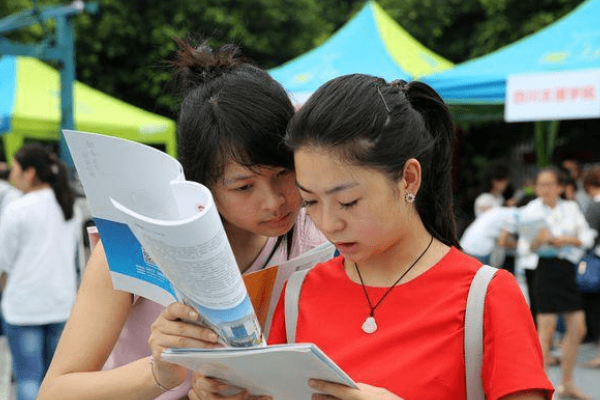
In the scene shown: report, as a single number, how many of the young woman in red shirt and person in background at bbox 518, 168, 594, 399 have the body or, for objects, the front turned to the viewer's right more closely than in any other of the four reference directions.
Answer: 0

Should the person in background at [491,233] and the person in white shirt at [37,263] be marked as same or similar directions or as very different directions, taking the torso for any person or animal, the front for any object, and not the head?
very different directions

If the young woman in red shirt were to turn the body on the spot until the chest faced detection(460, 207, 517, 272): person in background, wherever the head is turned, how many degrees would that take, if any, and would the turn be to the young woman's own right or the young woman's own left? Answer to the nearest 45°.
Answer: approximately 135° to the young woman's own right

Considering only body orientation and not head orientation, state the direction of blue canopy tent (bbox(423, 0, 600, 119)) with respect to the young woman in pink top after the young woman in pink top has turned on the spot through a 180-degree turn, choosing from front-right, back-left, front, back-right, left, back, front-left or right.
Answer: right

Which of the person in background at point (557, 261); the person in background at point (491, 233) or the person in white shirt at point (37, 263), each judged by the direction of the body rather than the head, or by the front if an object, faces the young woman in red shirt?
the person in background at point (557, 261)

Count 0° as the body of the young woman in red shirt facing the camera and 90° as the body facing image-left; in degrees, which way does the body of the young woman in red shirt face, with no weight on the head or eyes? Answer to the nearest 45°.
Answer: approximately 45°

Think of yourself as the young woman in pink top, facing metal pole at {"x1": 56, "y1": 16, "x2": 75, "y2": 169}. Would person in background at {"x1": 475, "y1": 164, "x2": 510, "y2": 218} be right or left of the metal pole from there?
right

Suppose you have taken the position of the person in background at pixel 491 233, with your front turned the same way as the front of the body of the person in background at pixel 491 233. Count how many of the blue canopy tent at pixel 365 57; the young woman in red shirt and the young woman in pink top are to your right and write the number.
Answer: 2

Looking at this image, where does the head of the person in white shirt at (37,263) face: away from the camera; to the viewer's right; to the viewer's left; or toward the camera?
to the viewer's left

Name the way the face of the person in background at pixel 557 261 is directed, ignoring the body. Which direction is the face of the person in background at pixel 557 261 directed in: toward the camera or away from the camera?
toward the camera

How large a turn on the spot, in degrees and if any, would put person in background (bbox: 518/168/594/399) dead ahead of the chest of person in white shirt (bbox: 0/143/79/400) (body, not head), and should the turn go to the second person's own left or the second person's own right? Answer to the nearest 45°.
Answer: approximately 135° to the second person's own right

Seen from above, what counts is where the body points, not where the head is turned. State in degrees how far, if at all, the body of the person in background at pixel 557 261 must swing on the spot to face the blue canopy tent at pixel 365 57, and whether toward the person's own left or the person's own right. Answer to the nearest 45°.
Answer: approximately 135° to the person's own right

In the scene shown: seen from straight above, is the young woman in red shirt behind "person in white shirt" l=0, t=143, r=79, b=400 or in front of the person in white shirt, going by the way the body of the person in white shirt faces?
behind

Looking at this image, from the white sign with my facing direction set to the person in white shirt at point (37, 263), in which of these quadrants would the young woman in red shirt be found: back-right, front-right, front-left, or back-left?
front-left
